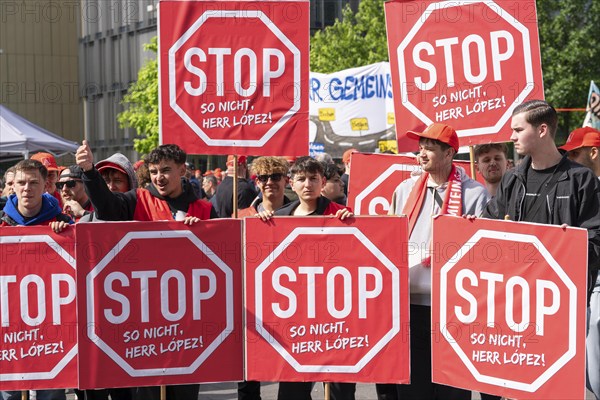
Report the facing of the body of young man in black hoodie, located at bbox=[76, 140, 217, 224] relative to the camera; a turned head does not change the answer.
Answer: toward the camera

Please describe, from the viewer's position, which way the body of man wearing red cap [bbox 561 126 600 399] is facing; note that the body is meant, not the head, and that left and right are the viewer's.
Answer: facing to the left of the viewer

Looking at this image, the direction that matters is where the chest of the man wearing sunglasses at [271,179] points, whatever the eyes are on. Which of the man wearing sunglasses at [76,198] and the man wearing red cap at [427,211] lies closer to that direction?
the man wearing red cap

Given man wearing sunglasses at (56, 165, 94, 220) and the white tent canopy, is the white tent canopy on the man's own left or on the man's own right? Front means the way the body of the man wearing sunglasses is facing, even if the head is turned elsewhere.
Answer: on the man's own right

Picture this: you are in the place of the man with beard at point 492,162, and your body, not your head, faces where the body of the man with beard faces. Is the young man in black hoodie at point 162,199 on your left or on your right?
on your right

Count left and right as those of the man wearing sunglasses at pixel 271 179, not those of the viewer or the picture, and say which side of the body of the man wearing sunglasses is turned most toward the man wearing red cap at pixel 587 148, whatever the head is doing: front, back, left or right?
left

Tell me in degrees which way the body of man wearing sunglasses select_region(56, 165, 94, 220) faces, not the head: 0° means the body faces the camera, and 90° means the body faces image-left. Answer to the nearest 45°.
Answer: approximately 45°

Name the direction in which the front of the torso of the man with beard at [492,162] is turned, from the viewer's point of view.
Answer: toward the camera

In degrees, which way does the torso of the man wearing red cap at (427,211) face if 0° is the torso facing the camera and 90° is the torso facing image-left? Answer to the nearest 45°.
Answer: approximately 45°
